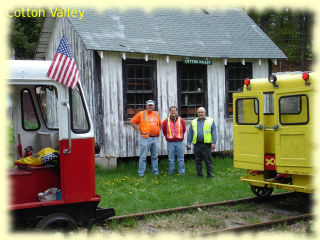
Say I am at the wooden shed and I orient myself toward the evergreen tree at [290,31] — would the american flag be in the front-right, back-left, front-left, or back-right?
back-right

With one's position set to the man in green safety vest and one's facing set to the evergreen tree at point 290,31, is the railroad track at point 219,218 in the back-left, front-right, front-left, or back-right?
back-right

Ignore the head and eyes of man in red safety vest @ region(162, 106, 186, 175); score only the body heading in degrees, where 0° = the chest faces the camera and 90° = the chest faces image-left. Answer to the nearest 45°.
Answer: approximately 0°

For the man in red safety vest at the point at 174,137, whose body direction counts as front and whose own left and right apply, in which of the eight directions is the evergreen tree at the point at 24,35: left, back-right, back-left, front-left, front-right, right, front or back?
back-right

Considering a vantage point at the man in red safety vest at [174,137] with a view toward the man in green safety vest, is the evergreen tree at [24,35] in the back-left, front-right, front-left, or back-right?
back-left

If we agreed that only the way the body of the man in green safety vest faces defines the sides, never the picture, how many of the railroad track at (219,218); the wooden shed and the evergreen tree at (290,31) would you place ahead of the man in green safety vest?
1

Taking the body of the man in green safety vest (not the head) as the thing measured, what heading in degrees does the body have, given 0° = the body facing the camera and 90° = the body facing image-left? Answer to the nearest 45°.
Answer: approximately 0°

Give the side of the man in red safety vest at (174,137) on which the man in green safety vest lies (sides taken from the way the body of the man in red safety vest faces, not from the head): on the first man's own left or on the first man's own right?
on the first man's own left

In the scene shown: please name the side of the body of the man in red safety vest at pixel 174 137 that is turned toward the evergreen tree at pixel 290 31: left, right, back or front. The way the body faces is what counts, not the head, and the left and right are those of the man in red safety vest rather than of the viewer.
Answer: back

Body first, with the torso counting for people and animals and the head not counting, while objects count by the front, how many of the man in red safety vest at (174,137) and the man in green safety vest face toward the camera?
2
